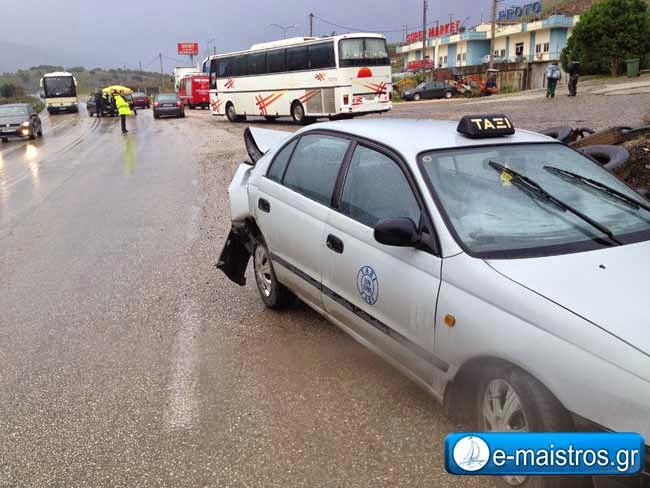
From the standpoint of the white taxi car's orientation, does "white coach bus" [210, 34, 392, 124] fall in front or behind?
behind

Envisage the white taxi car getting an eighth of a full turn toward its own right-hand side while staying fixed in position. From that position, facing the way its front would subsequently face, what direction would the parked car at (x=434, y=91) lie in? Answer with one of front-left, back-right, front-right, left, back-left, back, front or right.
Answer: back

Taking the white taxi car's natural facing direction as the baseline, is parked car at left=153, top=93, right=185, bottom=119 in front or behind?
behind

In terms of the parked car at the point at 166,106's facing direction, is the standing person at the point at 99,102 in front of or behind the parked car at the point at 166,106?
in front

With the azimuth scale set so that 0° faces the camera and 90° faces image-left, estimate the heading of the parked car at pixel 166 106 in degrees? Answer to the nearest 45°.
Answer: approximately 180°

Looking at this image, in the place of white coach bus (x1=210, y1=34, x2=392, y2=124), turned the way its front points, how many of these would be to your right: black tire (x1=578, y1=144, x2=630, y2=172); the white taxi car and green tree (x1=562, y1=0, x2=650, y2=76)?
1

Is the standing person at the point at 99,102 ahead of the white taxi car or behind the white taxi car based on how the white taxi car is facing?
behind

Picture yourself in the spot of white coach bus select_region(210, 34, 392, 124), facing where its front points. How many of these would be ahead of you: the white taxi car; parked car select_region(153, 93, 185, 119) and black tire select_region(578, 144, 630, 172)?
1

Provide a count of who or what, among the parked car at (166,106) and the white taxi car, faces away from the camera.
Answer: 1

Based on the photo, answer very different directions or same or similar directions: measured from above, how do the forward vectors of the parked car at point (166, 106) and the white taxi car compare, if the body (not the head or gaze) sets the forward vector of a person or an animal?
very different directions

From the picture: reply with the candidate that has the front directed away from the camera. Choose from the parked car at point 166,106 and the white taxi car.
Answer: the parked car
